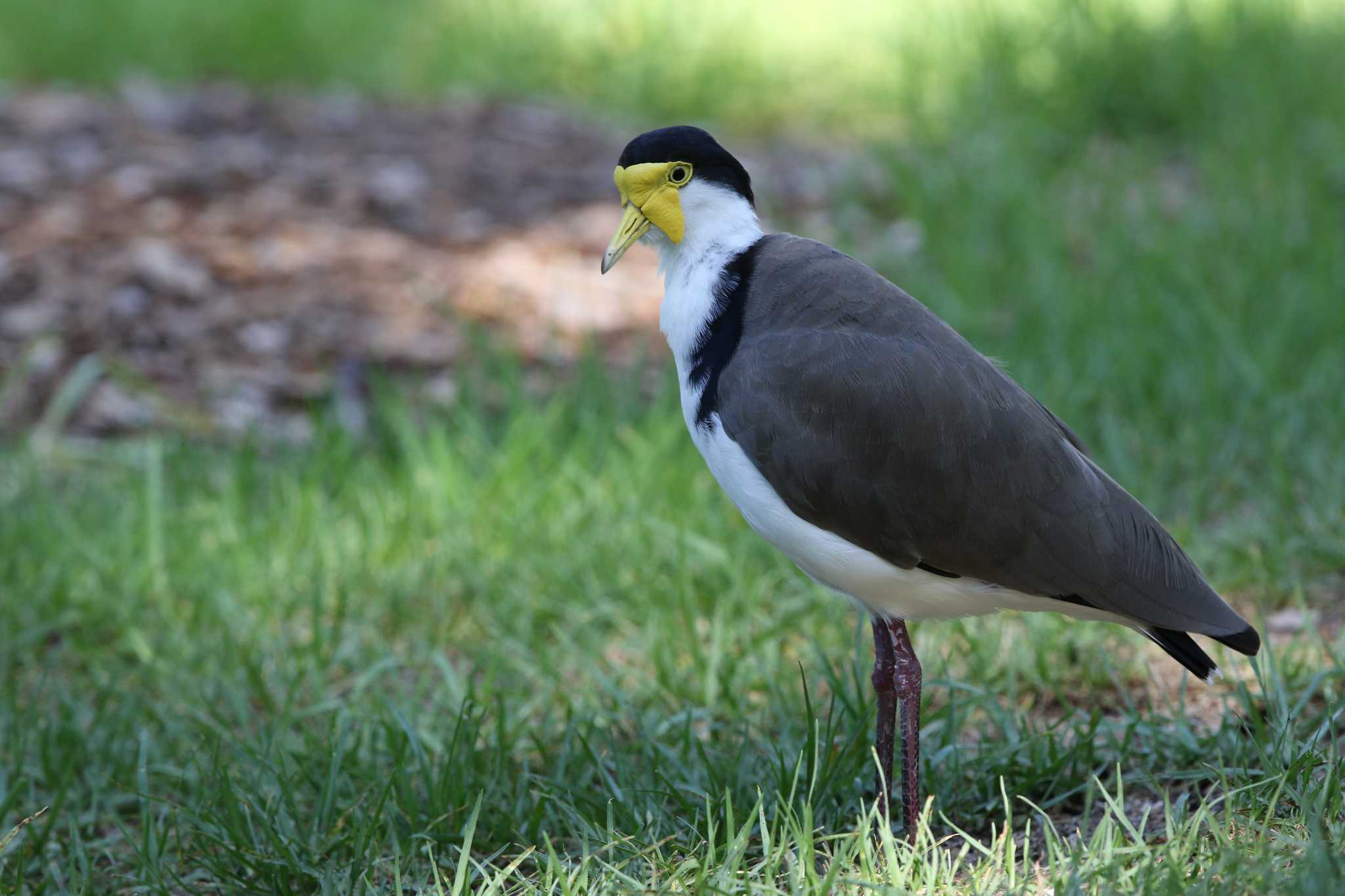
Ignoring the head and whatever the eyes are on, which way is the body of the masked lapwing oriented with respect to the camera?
to the viewer's left
